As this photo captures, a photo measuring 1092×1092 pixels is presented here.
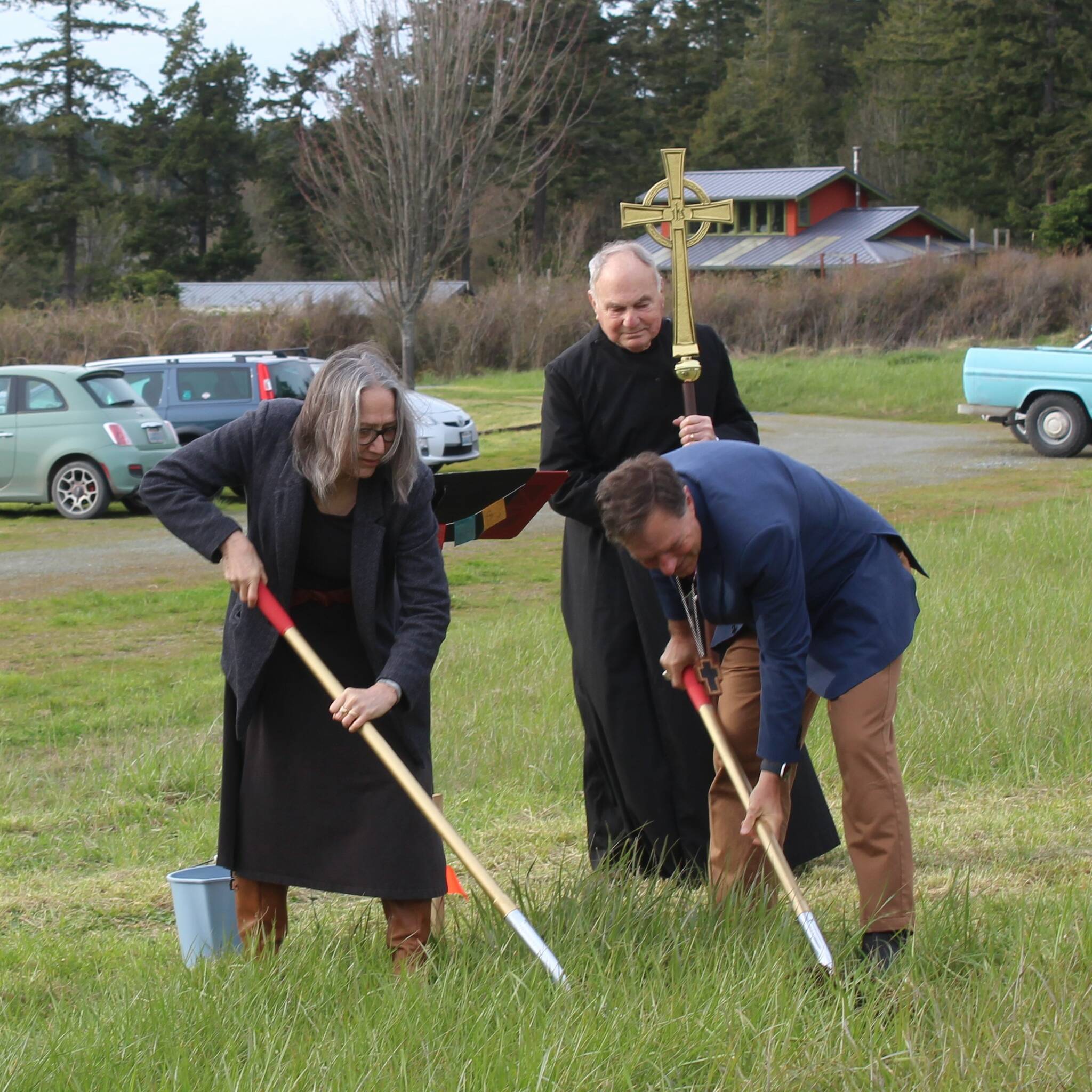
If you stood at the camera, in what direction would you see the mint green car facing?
facing away from the viewer and to the left of the viewer

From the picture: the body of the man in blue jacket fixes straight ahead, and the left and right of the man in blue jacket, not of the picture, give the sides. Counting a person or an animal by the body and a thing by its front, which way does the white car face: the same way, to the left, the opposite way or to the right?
to the left

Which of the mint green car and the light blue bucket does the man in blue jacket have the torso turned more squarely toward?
the light blue bucket

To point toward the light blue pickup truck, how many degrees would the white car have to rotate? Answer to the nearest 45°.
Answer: approximately 45° to its left

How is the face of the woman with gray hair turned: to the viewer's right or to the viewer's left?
to the viewer's right

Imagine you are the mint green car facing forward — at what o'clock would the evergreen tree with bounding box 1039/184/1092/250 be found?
The evergreen tree is roughly at 3 o'clock from the mint green car.

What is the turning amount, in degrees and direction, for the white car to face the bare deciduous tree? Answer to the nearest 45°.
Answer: approximately 135° to its left

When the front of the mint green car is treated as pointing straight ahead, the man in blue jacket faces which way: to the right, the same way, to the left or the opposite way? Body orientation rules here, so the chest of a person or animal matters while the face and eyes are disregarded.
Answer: to the left

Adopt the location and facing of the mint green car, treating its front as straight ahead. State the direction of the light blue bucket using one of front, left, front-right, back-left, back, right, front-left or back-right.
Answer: back-left
